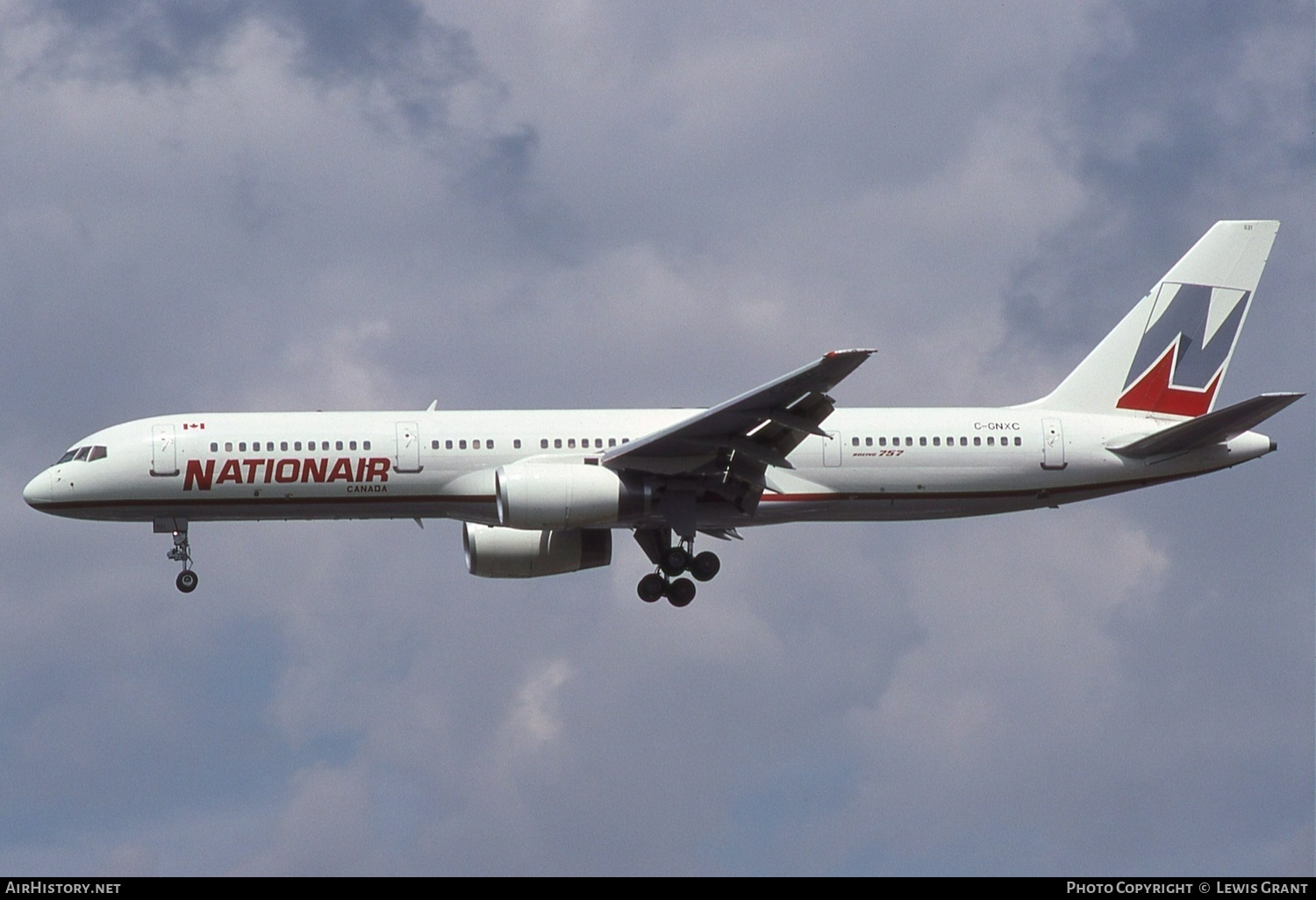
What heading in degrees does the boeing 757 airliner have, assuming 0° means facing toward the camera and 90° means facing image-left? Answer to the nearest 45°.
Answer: approximately 90°
